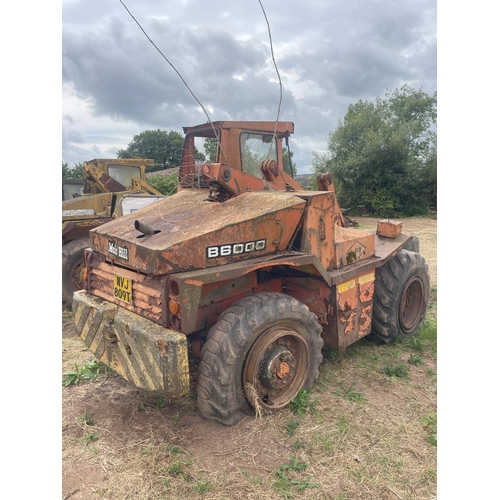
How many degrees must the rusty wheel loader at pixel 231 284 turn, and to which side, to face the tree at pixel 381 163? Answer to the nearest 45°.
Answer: approximately 45° to its left

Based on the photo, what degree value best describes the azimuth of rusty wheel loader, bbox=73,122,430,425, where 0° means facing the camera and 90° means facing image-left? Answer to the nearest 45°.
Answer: approximately 225°
